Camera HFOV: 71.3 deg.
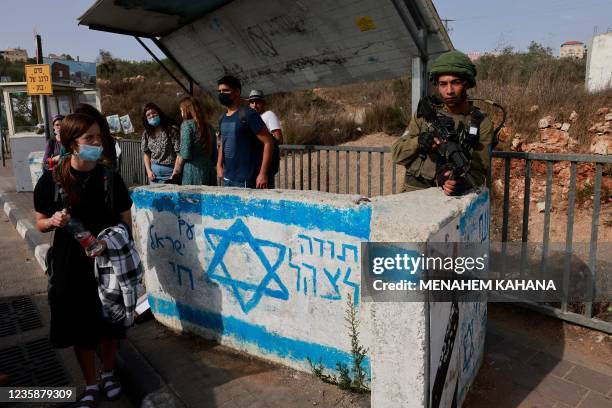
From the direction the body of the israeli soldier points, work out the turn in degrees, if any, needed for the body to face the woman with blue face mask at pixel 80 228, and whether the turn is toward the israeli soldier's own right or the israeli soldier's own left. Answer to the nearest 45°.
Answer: approximately 90° to the israeli soldier's own right

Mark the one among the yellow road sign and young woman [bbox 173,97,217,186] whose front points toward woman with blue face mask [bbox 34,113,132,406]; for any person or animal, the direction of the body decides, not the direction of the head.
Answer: the yellow road sign

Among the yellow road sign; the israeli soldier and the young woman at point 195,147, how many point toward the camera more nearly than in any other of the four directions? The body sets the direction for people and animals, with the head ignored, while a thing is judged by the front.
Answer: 2

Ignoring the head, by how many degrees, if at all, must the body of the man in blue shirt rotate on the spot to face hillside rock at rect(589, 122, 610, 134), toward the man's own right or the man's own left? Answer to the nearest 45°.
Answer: approximately 135° to the man's own left

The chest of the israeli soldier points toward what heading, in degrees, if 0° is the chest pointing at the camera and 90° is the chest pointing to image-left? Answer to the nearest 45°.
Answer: approximately 0°

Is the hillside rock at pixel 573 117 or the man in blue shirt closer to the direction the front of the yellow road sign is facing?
the man in blue shirt

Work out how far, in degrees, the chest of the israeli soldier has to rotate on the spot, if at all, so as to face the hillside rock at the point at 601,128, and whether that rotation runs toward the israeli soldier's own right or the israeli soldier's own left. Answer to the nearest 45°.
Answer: approximately 135° to the israeli soldier's own left
